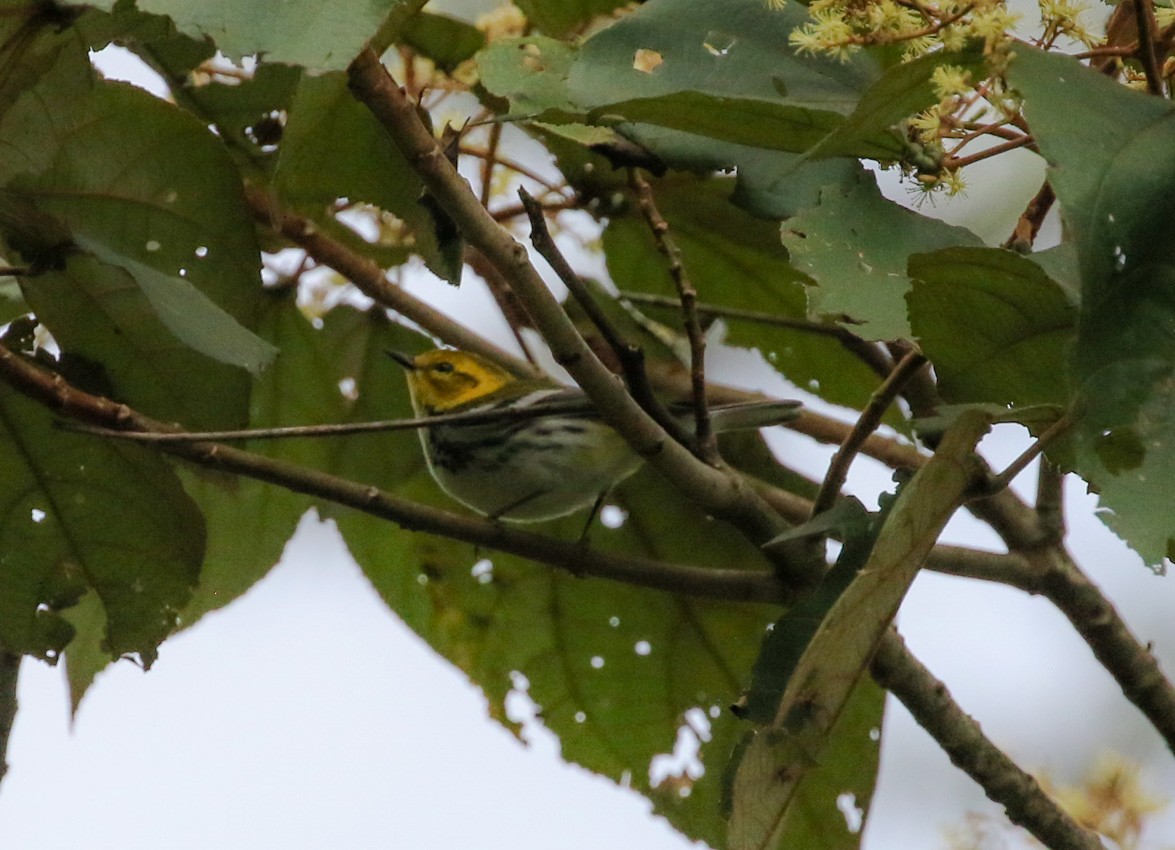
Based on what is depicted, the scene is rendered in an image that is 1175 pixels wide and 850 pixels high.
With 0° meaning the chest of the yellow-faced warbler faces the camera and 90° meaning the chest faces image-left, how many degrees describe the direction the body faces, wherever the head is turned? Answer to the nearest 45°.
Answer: approximately 90°

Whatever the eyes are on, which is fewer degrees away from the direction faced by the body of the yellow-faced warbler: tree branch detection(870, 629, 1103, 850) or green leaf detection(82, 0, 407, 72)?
the green leaf
